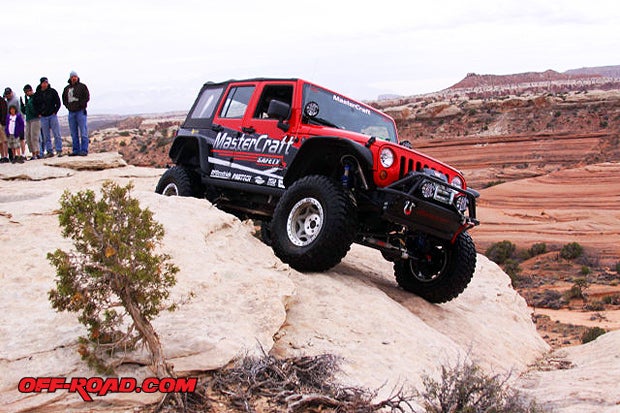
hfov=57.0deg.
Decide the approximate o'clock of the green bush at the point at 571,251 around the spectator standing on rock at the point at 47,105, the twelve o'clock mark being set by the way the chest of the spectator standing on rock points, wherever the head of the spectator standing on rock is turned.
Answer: The green bush is roughly at 9 o'clock from the spectator standing on rock.

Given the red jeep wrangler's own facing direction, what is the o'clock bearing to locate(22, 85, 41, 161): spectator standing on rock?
The spectator standing on rock is roughly at 6 o'clock from the red jeep wrangler.

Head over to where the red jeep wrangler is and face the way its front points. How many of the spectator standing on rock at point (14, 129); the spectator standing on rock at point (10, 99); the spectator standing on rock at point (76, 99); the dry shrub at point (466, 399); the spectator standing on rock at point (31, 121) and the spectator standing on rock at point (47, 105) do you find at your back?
5

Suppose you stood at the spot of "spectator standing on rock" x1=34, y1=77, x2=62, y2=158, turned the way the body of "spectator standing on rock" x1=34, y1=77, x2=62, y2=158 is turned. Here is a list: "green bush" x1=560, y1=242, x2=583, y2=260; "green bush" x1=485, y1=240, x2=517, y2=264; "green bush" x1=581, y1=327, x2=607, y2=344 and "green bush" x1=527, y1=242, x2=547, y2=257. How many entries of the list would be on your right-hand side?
0

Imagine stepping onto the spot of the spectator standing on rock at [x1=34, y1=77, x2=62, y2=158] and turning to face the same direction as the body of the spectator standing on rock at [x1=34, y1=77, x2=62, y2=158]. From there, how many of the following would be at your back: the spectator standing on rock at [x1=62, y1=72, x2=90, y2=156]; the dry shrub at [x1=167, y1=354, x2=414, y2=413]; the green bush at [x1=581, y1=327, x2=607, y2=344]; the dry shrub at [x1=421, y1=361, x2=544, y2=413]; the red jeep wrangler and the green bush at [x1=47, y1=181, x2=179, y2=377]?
0

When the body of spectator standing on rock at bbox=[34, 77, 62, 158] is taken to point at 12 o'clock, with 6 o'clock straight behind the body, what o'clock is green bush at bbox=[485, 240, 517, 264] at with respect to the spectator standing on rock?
The green bush is roughly at 9 o'clock from the spectator standing on rock.

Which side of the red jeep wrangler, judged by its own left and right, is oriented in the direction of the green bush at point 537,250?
left

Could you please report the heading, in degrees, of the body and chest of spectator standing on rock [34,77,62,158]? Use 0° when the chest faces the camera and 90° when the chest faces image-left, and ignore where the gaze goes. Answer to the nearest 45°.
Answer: approximately 0°

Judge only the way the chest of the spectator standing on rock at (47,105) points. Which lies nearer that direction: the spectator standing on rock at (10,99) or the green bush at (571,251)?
the green bush

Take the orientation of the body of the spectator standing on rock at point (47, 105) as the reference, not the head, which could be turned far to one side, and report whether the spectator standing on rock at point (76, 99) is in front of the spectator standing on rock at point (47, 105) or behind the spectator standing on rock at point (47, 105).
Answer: in front

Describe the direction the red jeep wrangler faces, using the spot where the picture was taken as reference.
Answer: facing the viewer and to the right of the viewer

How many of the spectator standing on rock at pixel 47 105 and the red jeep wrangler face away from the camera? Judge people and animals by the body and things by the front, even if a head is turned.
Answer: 0

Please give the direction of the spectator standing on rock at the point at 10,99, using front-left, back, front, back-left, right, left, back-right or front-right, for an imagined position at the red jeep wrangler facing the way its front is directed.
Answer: back

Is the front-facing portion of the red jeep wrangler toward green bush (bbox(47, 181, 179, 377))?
no

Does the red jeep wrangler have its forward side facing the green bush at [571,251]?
no
